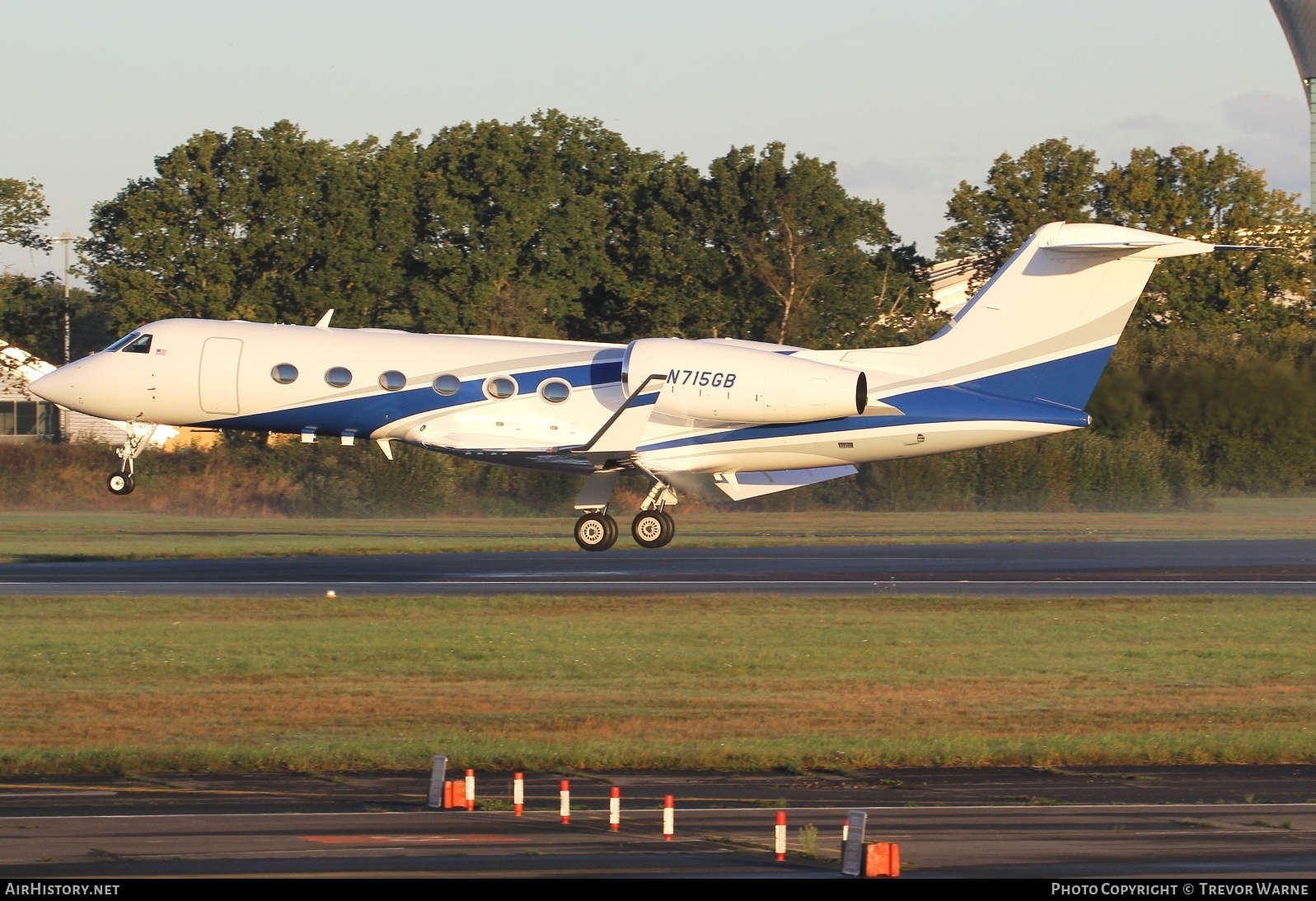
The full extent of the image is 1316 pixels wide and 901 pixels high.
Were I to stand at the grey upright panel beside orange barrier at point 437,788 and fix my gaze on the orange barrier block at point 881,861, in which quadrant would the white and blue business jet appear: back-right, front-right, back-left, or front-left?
back-left

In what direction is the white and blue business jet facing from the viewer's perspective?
to the viewer's left

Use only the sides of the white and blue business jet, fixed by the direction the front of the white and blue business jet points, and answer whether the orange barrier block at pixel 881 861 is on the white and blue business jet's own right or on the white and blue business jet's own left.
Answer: on the white and blue business jet's own left

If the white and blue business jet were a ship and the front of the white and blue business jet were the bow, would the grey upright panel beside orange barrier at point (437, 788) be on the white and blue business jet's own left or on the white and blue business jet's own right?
on the white and blue business jet's own left
